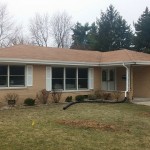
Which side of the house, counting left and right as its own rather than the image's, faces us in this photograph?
front

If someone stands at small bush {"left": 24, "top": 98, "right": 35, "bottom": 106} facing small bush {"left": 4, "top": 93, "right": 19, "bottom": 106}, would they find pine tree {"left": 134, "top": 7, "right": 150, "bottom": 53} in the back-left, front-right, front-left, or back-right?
back-right

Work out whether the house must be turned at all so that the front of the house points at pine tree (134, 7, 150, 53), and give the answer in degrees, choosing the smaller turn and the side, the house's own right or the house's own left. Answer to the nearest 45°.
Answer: approximately 135° to the house's own left

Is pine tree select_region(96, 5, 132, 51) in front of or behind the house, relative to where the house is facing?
behind

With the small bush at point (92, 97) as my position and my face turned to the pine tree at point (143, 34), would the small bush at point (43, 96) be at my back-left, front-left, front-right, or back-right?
back-left
